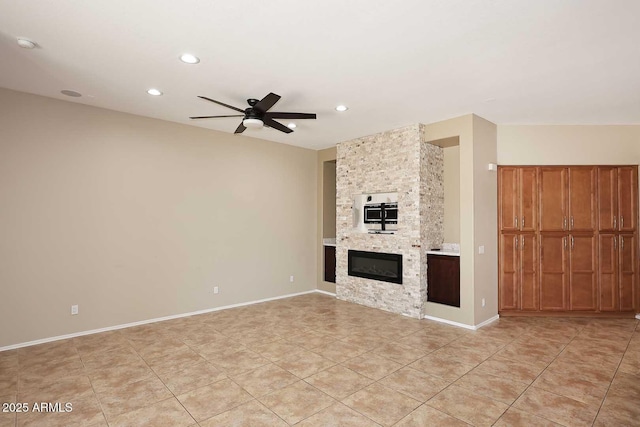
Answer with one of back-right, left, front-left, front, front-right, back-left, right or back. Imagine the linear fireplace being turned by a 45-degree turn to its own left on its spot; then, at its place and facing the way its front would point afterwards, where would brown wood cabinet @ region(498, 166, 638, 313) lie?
left

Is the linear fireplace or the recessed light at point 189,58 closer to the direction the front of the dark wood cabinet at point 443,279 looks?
the recessed light

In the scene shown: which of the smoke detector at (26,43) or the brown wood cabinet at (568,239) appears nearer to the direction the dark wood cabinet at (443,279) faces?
the smoke detector

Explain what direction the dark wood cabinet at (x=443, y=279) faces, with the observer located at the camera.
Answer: facing the viewer and to the left of the viewer

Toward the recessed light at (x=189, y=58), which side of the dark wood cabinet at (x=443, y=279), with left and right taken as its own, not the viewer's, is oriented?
front

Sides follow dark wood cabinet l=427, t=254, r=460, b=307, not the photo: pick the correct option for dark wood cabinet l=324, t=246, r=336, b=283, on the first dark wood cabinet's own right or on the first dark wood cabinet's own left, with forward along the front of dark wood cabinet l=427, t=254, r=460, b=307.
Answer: on the first dark wood cabinet's own right

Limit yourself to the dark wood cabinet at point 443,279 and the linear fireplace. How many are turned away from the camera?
0

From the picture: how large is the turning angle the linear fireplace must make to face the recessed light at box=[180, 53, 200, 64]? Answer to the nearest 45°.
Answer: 0° — it already faces it

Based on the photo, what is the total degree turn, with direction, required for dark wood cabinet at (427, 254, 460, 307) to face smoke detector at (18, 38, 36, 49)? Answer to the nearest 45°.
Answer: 0° — it already faces it

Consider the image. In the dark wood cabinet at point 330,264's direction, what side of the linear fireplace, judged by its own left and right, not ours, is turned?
right

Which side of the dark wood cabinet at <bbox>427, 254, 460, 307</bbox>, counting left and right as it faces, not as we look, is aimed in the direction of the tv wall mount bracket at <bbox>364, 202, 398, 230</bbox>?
right

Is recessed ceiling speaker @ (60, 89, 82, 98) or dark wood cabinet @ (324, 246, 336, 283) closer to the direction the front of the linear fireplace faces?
the recessed ceiling speaker
